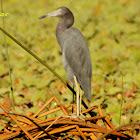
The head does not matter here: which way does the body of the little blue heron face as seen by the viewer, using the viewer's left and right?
facing to the left of the viewer
